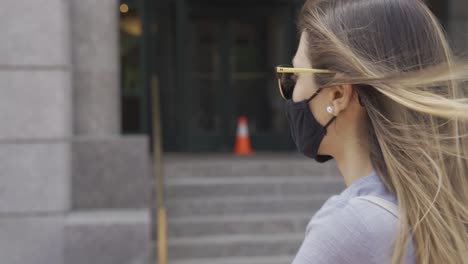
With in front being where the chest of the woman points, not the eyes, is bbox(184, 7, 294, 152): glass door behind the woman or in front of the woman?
in front

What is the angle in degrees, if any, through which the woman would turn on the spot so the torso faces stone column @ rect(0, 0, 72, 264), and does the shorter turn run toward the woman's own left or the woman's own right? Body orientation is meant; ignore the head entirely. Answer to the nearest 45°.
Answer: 0° — they already face it

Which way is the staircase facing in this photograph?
toward the camera

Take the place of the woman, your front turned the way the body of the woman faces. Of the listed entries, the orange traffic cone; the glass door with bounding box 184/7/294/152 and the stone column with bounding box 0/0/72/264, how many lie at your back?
0

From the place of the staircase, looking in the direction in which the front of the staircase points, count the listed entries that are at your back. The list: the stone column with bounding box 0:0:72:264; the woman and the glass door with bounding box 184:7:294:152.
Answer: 1

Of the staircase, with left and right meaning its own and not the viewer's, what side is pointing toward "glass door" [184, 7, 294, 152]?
back

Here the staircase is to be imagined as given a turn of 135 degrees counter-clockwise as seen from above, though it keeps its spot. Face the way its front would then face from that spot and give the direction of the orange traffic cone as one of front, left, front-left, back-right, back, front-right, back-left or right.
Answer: front-left

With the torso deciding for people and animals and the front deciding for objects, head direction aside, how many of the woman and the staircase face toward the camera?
1

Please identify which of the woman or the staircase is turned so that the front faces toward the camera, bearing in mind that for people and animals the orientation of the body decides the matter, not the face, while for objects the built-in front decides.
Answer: the staircase

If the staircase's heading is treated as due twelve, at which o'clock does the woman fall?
The woman is roughly at 12 o'clock from the staircase.

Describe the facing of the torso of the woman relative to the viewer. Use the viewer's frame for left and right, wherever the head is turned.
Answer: facing away from the viewer and to the left of the viewer

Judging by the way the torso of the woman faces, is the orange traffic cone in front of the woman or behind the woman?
in front

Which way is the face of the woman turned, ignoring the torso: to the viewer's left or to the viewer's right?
to the viewer's left

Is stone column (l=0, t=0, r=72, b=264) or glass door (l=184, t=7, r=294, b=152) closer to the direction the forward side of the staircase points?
the stone column
